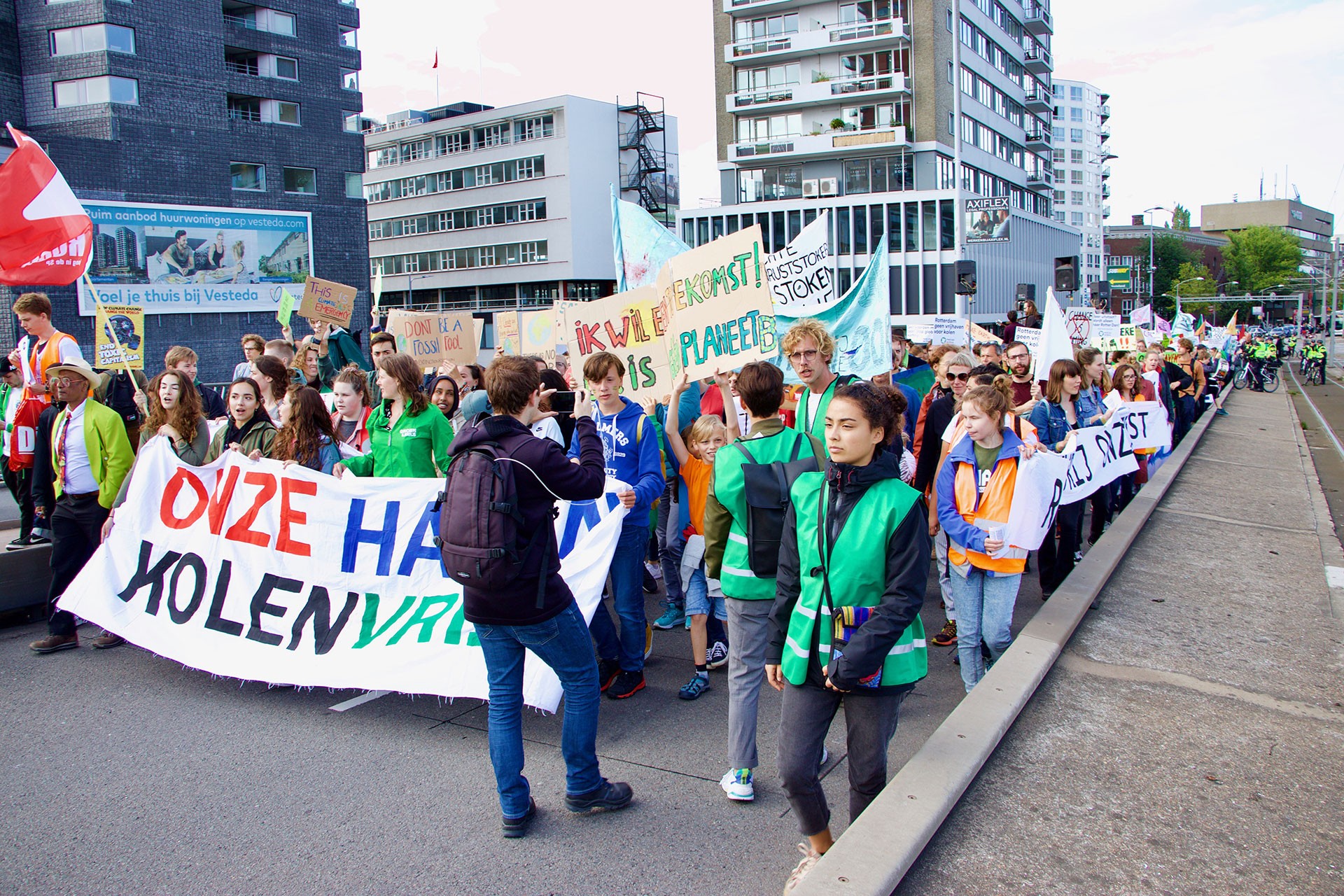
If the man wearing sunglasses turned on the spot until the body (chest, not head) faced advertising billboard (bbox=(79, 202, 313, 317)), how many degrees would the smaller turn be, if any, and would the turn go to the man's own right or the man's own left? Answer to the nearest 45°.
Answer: approximately 135° to the man's own right

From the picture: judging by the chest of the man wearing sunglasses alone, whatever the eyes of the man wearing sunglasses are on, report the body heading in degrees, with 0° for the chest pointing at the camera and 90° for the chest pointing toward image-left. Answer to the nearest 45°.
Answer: approximately 45°

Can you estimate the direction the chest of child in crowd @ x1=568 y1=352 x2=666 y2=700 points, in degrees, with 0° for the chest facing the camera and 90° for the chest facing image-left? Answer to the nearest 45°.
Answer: approximately 45°

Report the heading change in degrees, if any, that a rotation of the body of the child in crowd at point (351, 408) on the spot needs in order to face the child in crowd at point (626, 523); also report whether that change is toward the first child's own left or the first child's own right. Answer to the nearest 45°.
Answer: approximately 90° to the first child's own left

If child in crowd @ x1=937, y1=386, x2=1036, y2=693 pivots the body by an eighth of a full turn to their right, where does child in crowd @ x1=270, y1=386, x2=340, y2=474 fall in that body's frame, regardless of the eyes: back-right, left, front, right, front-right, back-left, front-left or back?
front-right

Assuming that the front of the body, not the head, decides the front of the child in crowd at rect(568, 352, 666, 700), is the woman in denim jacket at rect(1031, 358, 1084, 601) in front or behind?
behind

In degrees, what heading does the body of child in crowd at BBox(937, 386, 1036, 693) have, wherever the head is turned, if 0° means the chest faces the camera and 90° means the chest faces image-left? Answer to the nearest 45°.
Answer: approximately 0°

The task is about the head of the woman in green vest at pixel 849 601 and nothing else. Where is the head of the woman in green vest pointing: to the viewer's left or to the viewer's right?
to the viewer's left

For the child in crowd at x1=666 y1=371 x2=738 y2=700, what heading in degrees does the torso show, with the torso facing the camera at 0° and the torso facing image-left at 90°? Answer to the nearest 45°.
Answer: approximately 0°

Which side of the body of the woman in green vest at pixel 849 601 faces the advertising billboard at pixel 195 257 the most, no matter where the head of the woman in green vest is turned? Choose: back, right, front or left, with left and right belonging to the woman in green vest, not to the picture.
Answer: right
